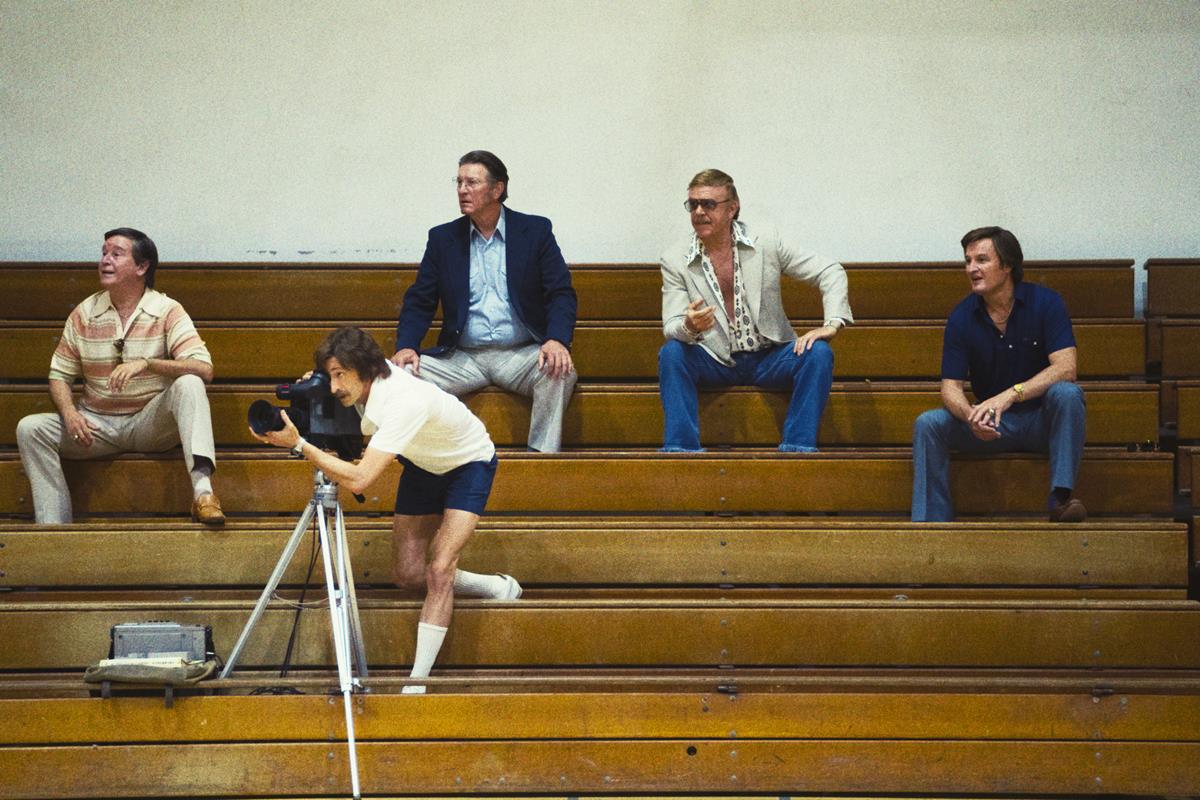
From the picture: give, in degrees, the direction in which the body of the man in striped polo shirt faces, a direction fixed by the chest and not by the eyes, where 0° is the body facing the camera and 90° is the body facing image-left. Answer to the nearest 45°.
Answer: approximately 0°

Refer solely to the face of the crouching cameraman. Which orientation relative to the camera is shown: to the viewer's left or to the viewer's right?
to the viewer's left

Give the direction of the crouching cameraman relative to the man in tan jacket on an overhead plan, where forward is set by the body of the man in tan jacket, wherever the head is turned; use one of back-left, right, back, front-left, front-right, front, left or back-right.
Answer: front-right

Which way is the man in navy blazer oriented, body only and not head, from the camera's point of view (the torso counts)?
toward the camera

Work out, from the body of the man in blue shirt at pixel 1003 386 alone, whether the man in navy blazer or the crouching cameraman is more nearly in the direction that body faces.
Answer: the crouching cameraman

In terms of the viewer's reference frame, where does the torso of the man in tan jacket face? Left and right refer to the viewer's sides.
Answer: facing the viewer

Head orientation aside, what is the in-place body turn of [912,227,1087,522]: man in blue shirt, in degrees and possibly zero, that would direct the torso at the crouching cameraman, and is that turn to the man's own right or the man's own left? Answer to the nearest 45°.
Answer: approximately 45° to the man's own right

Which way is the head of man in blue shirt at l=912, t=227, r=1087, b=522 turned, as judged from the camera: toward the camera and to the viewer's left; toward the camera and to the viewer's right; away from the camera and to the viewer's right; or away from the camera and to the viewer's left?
toward the camera and to the viewer's left

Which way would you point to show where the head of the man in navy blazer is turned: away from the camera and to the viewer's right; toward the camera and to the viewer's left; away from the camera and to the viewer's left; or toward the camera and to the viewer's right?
toward the camera and to the viewer's left

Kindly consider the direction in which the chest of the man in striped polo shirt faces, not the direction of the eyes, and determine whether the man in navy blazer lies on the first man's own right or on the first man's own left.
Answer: on the first man's own left

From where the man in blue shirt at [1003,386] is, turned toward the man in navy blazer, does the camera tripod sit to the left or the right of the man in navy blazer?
left

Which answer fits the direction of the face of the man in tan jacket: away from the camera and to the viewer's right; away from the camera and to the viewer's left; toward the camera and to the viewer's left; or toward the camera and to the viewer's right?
toward the camera and to the viewer's left

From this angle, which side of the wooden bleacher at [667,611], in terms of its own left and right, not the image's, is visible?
front

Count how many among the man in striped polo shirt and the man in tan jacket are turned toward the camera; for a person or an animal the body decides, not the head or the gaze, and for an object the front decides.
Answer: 2

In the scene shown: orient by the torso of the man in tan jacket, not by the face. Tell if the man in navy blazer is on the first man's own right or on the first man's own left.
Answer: on the first man's own right
